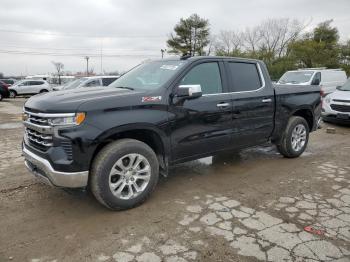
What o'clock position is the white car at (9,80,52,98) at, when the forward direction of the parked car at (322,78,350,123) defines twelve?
The white car is roughly at 2 o'clock from the parked car.

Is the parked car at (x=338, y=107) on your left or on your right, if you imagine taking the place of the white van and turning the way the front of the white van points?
on your left

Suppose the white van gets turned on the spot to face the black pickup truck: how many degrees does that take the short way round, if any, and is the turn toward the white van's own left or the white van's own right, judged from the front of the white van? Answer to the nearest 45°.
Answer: approximately 45° to the white van's own left

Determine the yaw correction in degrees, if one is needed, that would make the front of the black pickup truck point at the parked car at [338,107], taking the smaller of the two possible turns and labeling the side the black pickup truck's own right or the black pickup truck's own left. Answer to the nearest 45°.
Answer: approximately 180°

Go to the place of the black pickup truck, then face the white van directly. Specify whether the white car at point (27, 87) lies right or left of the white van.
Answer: left

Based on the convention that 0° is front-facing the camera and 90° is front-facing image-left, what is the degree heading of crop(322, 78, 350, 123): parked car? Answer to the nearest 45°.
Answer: approximately 45°

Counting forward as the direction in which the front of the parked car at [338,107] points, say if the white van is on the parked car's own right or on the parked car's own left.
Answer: on the parked car's own right

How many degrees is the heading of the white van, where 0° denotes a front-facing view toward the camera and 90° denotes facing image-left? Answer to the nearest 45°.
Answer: approximately 45°

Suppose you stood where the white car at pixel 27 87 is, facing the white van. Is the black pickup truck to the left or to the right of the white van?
right
